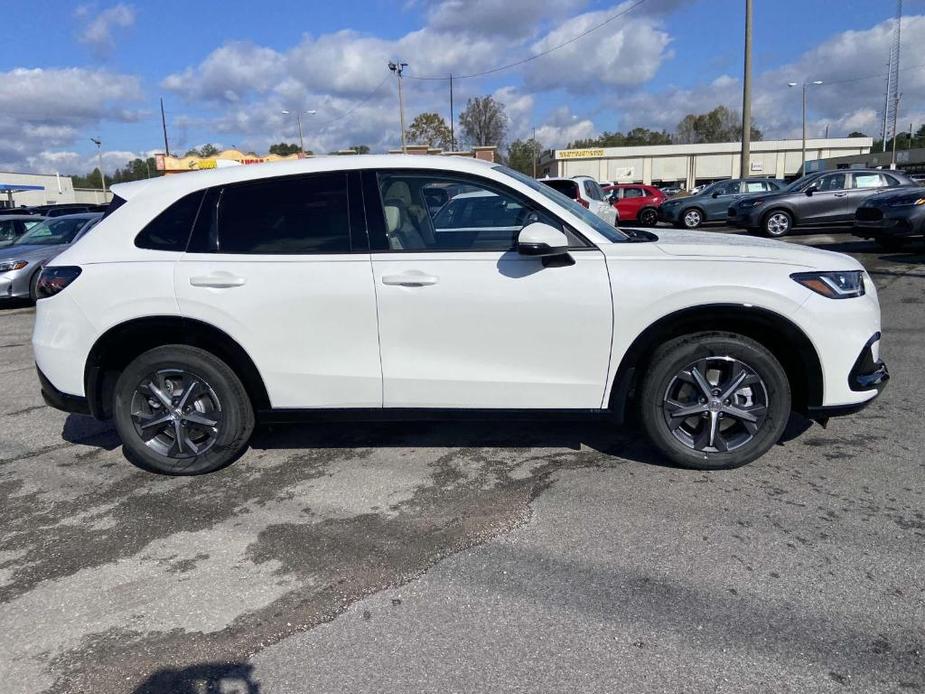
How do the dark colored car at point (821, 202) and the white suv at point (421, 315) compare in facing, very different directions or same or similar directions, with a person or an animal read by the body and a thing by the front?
very different directions

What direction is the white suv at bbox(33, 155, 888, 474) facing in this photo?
to the viewer's right

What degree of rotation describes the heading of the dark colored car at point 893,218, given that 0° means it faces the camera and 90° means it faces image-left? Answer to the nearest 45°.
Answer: approximately 45°

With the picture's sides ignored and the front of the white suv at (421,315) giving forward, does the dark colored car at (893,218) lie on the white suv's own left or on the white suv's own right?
on the white suv's own left

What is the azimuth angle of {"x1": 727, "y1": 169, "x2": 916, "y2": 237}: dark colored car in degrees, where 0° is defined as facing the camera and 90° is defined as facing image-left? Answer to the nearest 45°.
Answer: approximately 45°

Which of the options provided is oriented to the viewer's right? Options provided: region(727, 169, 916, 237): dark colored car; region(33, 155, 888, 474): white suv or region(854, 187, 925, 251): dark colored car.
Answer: the white suv
